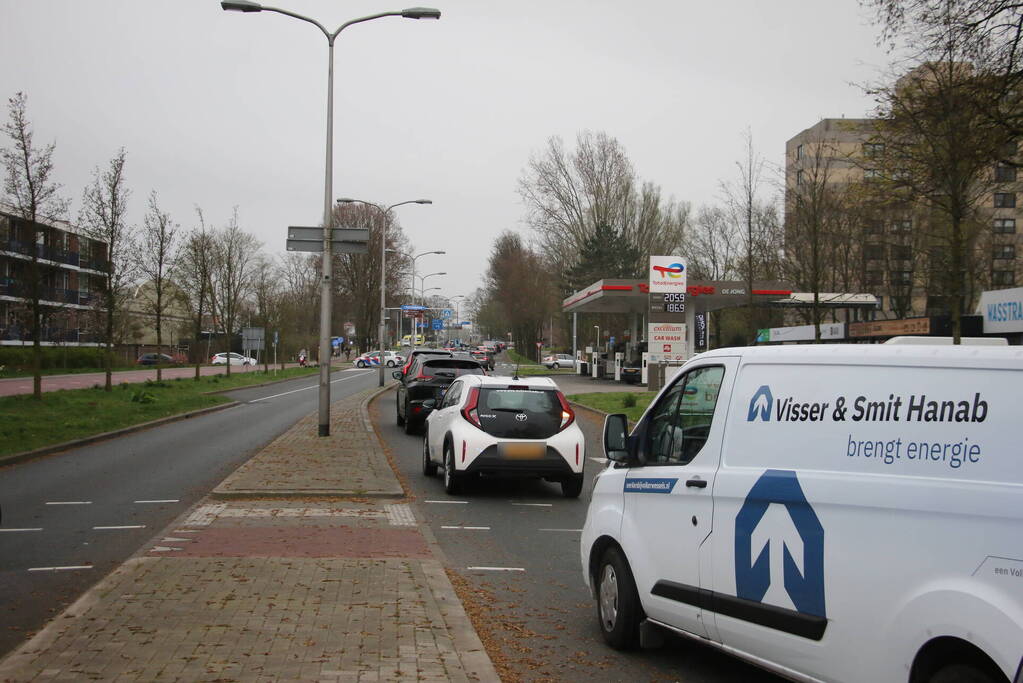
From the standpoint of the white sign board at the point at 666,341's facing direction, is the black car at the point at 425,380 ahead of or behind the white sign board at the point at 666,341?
ahead

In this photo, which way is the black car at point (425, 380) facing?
away from the camera

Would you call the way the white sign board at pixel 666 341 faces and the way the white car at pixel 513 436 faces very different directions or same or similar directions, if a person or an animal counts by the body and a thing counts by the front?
very different directions

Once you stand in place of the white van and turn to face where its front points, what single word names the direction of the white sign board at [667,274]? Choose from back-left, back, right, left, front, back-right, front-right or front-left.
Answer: front-right

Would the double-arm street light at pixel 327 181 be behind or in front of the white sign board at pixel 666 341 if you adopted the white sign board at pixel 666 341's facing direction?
in front

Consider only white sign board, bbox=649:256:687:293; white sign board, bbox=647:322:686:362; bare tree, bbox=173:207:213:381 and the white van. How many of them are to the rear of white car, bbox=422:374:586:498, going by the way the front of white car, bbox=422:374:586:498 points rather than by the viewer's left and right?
1

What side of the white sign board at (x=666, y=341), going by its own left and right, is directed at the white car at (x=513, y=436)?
front

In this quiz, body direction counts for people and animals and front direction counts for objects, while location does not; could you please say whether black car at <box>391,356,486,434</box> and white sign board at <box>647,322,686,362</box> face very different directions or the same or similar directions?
very different directions

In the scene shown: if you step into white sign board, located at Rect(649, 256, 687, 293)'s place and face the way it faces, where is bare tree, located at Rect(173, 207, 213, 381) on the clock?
The bare tree is roughly at 3 o'clock from the white sign board.

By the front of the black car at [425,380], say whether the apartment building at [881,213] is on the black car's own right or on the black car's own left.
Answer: on the black car's own right

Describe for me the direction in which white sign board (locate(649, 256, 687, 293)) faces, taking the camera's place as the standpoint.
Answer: facing the viewer

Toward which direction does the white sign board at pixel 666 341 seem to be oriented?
toward the camera

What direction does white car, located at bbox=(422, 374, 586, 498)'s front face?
away from the camera

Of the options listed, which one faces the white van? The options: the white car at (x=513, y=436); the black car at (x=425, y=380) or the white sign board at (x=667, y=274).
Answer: the white sign board
